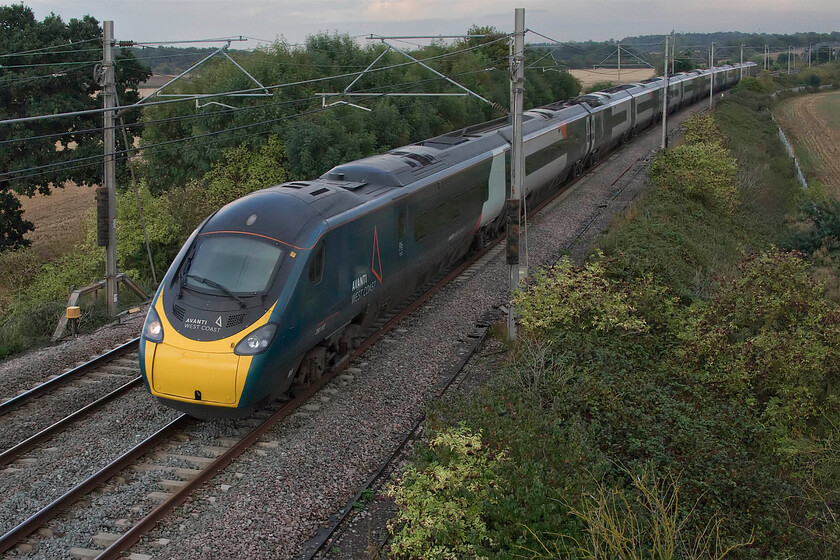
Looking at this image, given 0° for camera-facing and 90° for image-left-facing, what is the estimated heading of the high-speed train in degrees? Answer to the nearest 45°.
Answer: approximately 45°

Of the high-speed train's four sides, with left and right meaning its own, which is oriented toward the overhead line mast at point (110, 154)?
right

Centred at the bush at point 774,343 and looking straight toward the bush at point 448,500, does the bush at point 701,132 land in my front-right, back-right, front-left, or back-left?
back-right

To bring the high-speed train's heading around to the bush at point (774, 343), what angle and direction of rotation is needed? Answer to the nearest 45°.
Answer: approximately 135° to its left
